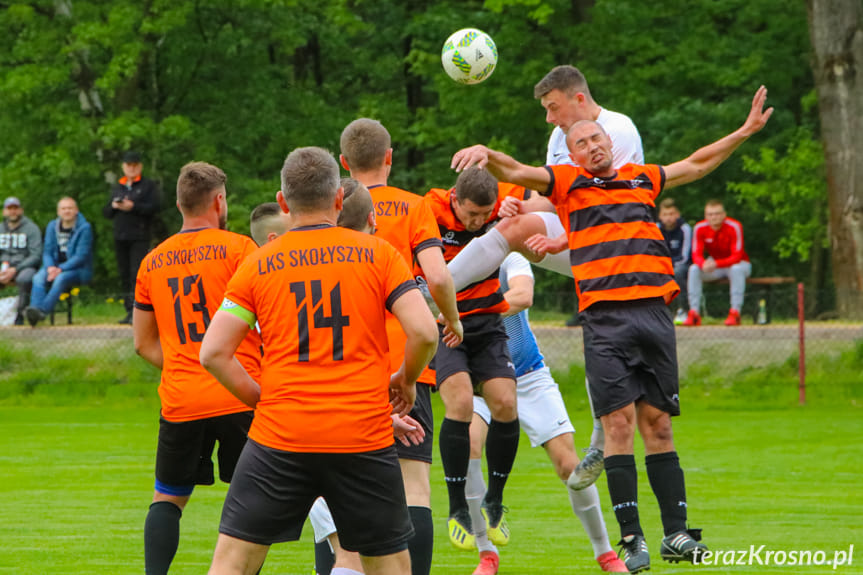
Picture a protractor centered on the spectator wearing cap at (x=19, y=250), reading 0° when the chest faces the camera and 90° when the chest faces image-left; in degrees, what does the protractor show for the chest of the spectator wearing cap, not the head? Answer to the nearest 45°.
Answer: approximately 0°

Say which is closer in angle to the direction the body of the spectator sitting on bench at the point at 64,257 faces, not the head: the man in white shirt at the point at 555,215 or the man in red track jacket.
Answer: the man in white shirt

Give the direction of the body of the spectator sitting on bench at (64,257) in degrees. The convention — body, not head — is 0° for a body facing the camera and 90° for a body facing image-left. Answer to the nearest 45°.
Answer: approximately 45°

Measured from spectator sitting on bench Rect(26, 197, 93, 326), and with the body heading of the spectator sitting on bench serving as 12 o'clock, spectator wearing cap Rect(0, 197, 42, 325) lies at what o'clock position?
The spectator wearing cap is roughly at 3 o'clock from the spectator sitting on bench.

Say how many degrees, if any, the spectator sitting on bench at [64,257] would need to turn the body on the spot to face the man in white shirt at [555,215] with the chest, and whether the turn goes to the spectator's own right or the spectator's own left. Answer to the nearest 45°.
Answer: approximately 45° to the spectator's own left

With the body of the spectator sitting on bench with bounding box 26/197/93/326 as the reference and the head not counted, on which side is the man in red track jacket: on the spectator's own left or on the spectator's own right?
on the spectator's own left
